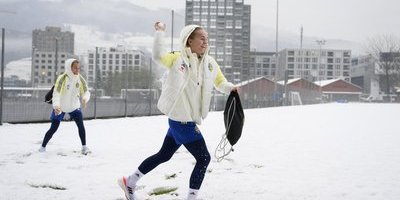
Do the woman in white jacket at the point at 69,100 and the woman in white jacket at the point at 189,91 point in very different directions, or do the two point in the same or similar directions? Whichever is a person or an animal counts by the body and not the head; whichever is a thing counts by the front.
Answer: same or similar directions

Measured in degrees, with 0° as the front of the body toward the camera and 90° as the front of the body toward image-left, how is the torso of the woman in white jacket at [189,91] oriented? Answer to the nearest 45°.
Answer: approximately 315°

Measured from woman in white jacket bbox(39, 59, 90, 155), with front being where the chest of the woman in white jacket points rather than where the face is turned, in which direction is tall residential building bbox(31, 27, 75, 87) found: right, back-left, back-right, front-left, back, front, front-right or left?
back-left

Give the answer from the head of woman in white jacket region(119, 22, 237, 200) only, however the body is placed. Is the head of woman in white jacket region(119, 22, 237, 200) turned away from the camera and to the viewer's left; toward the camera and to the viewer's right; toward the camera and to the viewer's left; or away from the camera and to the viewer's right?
toward the camera and to the viewer's right

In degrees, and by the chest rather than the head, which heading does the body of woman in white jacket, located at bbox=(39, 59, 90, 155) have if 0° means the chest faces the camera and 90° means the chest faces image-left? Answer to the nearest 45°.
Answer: approximately 315°

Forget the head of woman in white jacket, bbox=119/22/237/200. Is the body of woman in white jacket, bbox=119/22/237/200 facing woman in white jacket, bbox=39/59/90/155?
no

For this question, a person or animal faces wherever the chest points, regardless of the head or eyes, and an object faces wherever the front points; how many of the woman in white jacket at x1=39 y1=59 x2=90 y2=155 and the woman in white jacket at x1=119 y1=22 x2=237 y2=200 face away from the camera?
0

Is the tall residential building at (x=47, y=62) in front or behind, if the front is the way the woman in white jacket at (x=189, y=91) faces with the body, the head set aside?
behind
